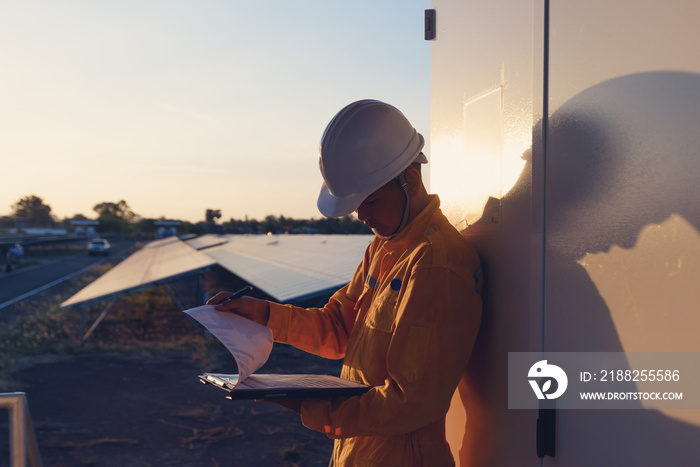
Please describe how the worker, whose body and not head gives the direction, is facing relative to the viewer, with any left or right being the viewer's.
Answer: facing the viewer and to the left of the viewer
